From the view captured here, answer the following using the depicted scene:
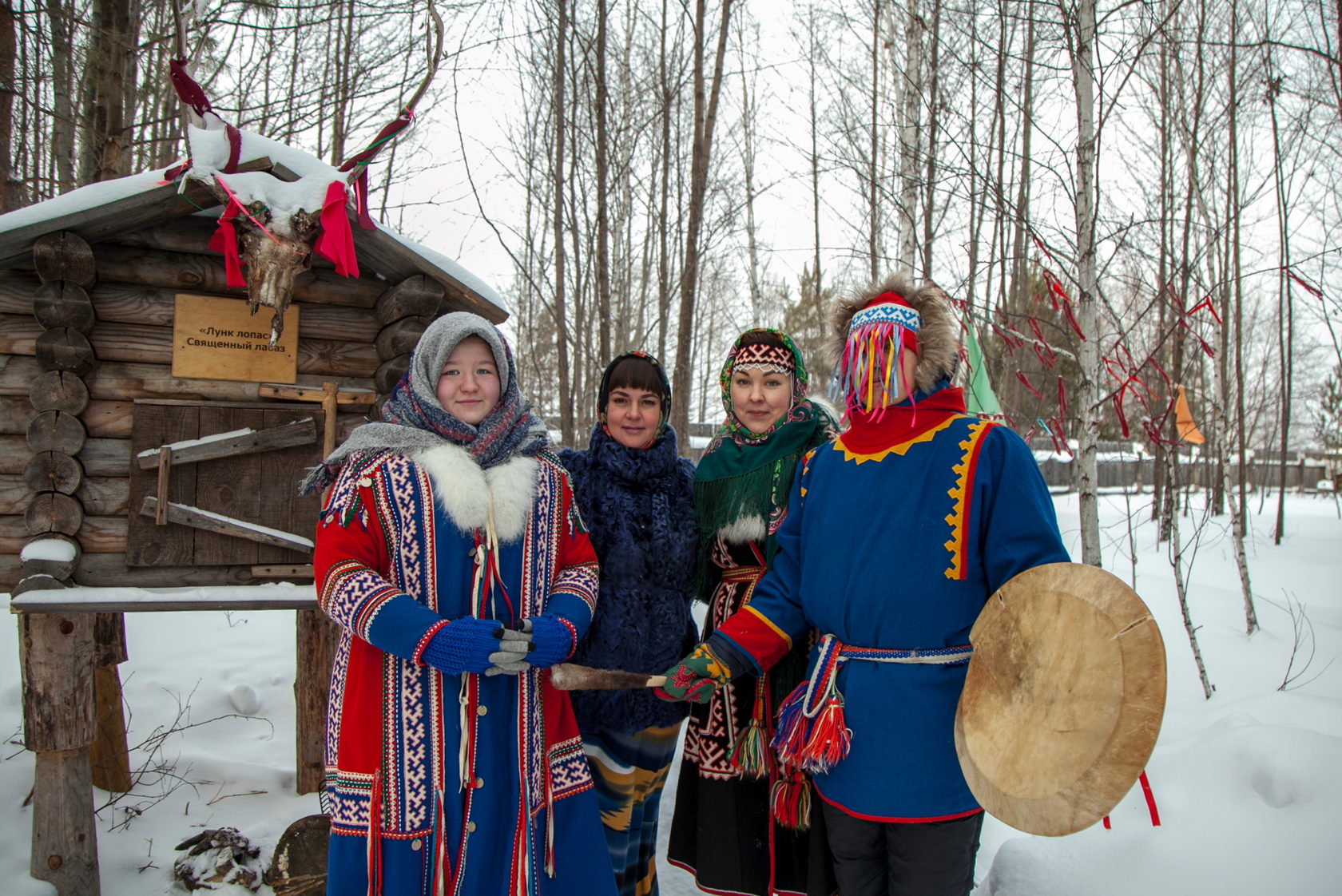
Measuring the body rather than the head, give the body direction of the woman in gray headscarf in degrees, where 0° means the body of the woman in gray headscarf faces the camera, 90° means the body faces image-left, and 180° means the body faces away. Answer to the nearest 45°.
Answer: approximately 0°

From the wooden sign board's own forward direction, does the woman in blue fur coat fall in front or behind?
in front

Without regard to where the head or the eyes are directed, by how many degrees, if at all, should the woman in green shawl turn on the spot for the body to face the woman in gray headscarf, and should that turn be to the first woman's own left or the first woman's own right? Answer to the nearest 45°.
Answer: approximately 45° to the first woman's own right
